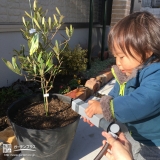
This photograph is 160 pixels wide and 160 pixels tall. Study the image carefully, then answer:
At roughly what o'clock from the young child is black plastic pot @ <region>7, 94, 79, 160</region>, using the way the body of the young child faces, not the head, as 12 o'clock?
The black plastic pot is roughly at 12 o'clock from the young child.

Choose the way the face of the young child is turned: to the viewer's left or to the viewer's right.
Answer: to the viewer's left

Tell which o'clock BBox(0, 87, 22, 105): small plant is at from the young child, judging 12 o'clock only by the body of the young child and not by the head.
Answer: The small plant is roughly at 1 o'clock from the young child.

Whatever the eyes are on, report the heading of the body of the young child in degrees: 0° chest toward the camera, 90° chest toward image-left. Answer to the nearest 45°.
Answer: approximately 90°

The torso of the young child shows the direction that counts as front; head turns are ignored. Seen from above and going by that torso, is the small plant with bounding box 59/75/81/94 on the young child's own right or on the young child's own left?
on the young child's own right

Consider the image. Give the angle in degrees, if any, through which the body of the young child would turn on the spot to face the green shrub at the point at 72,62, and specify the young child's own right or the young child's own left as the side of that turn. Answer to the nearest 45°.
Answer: approximately 45° to the young child's own right

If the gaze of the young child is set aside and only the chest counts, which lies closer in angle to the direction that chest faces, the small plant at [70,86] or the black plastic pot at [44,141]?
the black plastic pot
